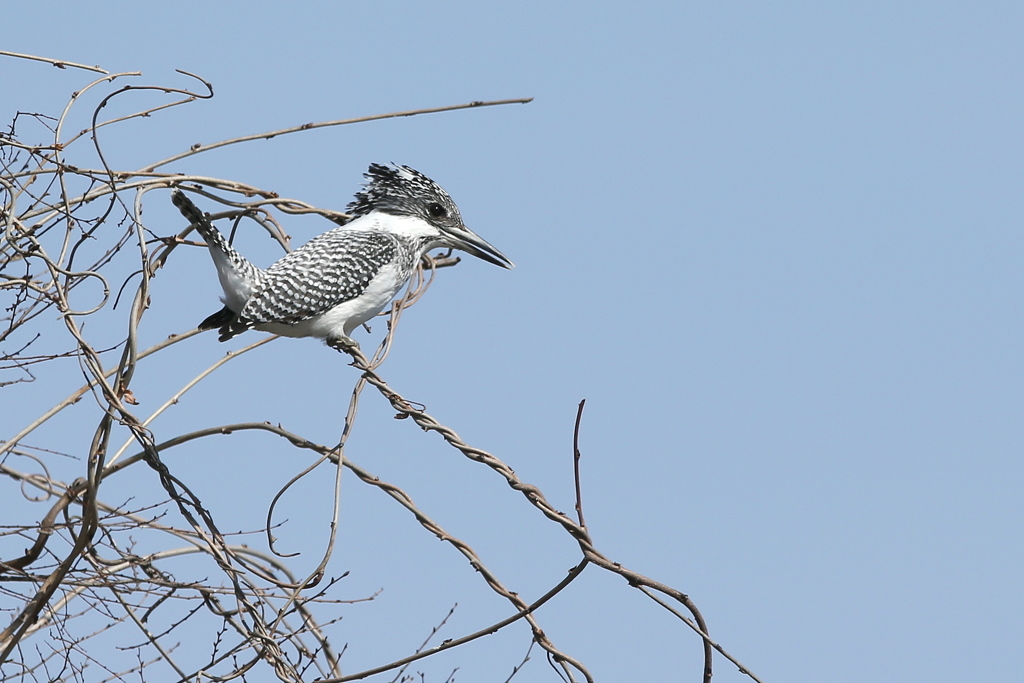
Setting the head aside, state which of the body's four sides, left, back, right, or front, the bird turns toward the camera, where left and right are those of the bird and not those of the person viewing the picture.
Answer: right
